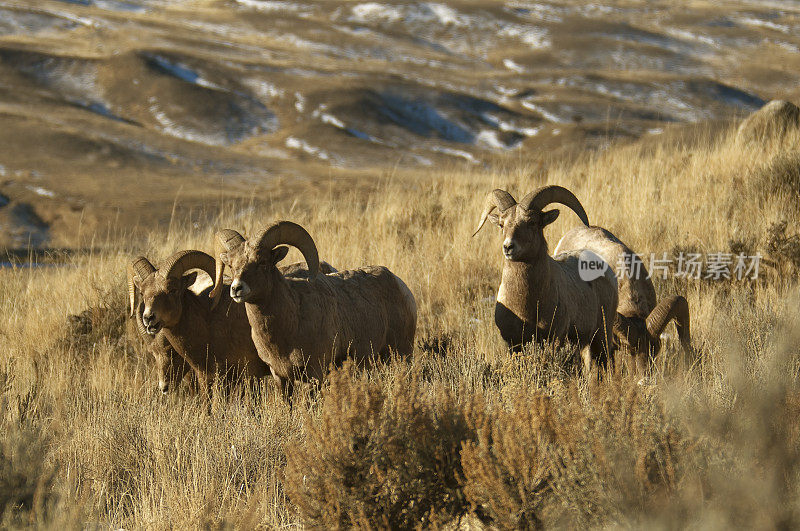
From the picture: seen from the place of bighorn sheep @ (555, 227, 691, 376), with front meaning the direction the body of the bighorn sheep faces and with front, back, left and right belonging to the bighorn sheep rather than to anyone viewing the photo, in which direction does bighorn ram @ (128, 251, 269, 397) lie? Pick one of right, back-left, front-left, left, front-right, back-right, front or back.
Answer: right

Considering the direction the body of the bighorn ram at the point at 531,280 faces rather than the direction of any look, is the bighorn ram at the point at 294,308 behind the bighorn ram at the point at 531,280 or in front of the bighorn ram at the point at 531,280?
in front

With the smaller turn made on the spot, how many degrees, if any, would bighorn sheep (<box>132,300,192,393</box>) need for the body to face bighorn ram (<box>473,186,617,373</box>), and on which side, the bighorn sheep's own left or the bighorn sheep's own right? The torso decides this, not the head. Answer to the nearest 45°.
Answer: approximately 135° to the bighorn sheep's own left

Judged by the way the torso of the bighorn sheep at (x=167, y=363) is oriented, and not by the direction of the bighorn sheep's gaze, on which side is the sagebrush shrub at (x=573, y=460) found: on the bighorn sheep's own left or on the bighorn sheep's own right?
on the bighorn sheep's own left

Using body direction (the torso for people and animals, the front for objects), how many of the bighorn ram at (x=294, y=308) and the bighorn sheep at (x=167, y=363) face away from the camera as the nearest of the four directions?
0

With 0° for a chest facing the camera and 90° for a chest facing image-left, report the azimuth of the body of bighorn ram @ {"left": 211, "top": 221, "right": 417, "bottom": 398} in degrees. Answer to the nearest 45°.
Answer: approximately 45°

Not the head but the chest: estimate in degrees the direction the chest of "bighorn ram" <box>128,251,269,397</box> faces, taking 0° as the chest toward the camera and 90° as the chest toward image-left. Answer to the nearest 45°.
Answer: approximately 45°

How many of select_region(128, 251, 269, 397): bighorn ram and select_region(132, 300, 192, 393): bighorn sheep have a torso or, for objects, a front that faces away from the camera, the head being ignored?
0

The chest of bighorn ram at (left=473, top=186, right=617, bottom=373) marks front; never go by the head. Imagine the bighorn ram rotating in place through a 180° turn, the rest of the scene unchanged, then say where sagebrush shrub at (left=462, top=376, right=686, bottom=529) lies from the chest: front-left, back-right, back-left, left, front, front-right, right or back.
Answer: back-right

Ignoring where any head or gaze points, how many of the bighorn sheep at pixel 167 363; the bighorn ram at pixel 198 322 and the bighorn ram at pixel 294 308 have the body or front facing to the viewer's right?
0

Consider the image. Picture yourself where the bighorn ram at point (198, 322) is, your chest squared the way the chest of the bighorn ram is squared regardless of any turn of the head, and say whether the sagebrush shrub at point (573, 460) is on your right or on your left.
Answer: on your left

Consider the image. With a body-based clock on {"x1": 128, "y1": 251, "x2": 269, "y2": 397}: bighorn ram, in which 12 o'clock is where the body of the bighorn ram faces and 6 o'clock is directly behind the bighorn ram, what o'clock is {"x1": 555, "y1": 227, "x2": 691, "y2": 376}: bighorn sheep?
The bighorn sheep is roughly at 7 o'clock from the bighorn ram.
